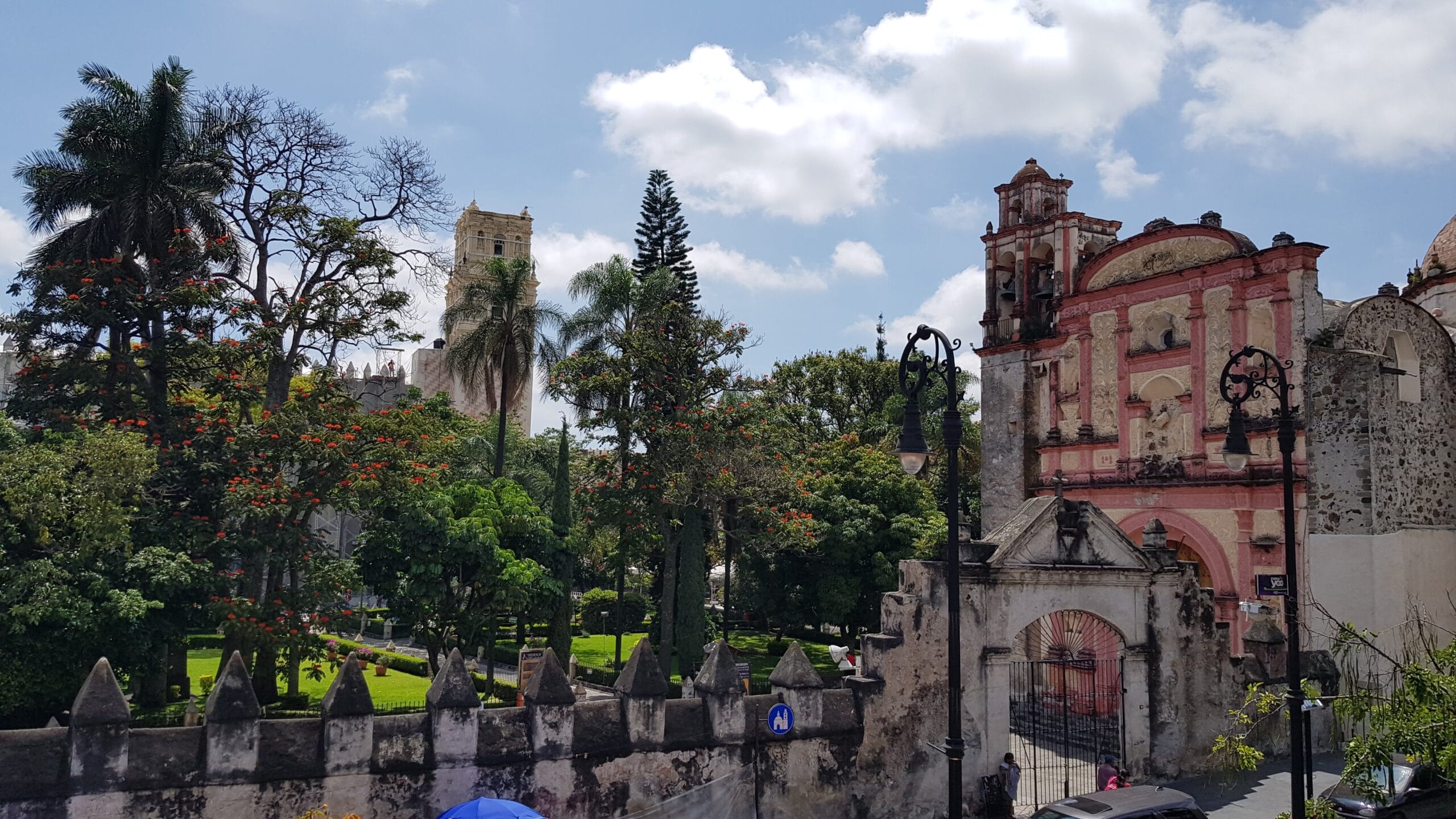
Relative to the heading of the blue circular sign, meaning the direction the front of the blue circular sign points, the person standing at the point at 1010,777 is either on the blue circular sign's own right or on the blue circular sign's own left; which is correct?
on the blue circular sign's own left

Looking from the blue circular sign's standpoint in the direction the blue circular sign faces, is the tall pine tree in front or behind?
behind

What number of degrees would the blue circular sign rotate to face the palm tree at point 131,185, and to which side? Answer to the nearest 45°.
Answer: approximately 135° to its right

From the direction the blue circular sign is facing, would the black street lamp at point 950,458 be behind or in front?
in front

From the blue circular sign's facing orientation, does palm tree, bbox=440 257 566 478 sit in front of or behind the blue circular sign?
behind

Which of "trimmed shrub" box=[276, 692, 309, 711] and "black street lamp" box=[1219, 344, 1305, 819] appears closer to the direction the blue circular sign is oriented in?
the black street lamp

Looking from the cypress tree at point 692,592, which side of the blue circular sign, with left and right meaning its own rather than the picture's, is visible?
back

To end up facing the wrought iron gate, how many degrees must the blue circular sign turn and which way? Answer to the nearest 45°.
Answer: approximately 135° to its left

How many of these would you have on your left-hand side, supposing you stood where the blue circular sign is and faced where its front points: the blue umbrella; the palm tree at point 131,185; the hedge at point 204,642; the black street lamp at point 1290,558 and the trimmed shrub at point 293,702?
1

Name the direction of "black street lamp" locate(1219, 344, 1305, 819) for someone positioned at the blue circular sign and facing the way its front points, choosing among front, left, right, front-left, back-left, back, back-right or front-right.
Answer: left

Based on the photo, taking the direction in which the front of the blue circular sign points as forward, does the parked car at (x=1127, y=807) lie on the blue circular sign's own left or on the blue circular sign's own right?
on the blue circular sign's own left

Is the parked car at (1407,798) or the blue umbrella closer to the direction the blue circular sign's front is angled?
the blue umbrella

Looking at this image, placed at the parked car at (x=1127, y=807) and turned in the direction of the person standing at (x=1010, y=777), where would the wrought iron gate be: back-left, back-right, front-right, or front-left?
front-right

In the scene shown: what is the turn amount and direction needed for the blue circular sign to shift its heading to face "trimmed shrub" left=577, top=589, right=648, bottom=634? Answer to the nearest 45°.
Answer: approximately 180°

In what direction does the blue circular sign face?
toward the camera

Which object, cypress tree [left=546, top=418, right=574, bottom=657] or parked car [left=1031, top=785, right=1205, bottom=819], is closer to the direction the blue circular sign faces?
the parked car

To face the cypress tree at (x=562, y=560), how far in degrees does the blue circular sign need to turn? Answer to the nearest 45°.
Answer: approximately 180°
